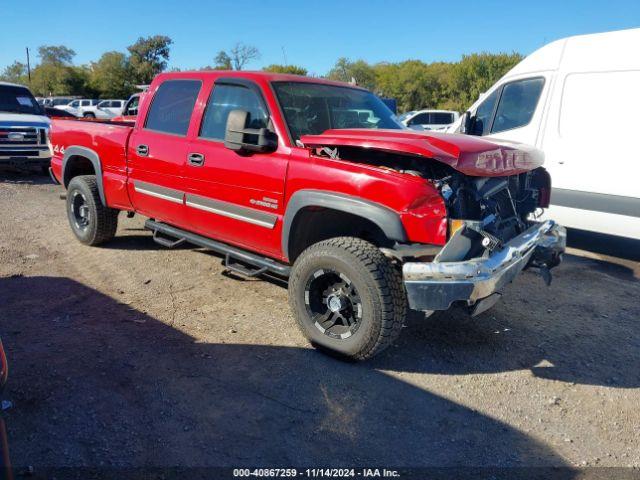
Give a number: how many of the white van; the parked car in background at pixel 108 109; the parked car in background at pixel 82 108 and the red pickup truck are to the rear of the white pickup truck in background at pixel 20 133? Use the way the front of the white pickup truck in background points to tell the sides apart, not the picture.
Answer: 2

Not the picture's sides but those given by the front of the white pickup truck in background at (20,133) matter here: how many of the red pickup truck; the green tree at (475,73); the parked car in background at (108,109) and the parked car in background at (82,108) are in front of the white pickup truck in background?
1

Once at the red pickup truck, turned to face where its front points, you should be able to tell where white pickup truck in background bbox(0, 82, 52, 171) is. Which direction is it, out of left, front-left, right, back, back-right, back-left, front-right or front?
back

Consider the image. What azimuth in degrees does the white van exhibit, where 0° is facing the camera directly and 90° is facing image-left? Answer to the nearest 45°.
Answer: approximately 135°

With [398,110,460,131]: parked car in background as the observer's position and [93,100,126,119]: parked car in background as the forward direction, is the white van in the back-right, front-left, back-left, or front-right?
back-left

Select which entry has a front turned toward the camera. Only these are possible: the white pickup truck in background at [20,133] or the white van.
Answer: the white pickup truck in background

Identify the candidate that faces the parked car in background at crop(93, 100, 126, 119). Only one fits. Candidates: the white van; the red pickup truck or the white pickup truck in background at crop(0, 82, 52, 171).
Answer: the white van

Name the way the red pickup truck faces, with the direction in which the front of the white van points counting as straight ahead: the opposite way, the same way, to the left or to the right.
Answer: the opposite way

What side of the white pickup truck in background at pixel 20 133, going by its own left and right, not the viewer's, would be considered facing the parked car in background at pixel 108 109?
back

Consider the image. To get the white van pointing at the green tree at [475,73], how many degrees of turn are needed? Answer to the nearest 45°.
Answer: approximately 45° to its right

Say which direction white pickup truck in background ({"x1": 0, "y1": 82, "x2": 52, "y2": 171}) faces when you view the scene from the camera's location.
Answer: facing the viewer

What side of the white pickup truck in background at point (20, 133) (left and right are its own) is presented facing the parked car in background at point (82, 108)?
back

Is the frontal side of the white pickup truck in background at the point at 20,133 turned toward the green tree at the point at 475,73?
no

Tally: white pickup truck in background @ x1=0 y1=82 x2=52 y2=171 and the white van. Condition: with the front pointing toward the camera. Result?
1

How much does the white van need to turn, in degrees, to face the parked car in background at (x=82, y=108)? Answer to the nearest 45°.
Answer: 0° — it already faces it

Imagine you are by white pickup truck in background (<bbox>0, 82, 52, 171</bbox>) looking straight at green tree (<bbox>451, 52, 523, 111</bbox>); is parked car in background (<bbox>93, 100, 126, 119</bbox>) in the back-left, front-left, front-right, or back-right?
front-left
